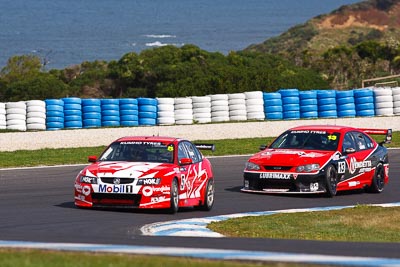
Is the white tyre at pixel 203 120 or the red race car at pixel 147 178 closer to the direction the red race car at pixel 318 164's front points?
the red race car

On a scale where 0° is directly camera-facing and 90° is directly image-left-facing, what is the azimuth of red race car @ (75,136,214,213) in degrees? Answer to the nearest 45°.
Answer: approximately 45°

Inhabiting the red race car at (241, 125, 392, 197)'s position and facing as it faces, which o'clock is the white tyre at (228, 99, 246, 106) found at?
The white tyre is roughly at 4 o'clock from the red race car.

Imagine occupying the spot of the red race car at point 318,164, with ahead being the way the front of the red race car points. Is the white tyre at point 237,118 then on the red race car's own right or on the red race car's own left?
on the red race car's own right

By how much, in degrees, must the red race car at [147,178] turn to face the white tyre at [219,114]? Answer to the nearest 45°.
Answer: approximately 135° to its right

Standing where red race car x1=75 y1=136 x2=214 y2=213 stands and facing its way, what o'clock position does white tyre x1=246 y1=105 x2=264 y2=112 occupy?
The white tyre is roughly at 5 o'clock from the red race car.

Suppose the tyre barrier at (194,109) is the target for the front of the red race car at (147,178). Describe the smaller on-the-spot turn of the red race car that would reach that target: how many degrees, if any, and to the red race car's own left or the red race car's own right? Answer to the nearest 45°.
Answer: approximately 135° to the red race car's own right

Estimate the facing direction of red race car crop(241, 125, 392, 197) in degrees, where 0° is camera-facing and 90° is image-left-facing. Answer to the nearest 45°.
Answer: approximately 45°

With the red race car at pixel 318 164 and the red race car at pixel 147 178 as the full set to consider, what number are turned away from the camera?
0

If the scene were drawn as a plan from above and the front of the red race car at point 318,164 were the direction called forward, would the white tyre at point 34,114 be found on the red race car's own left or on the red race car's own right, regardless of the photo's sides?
on the red race car's own right
